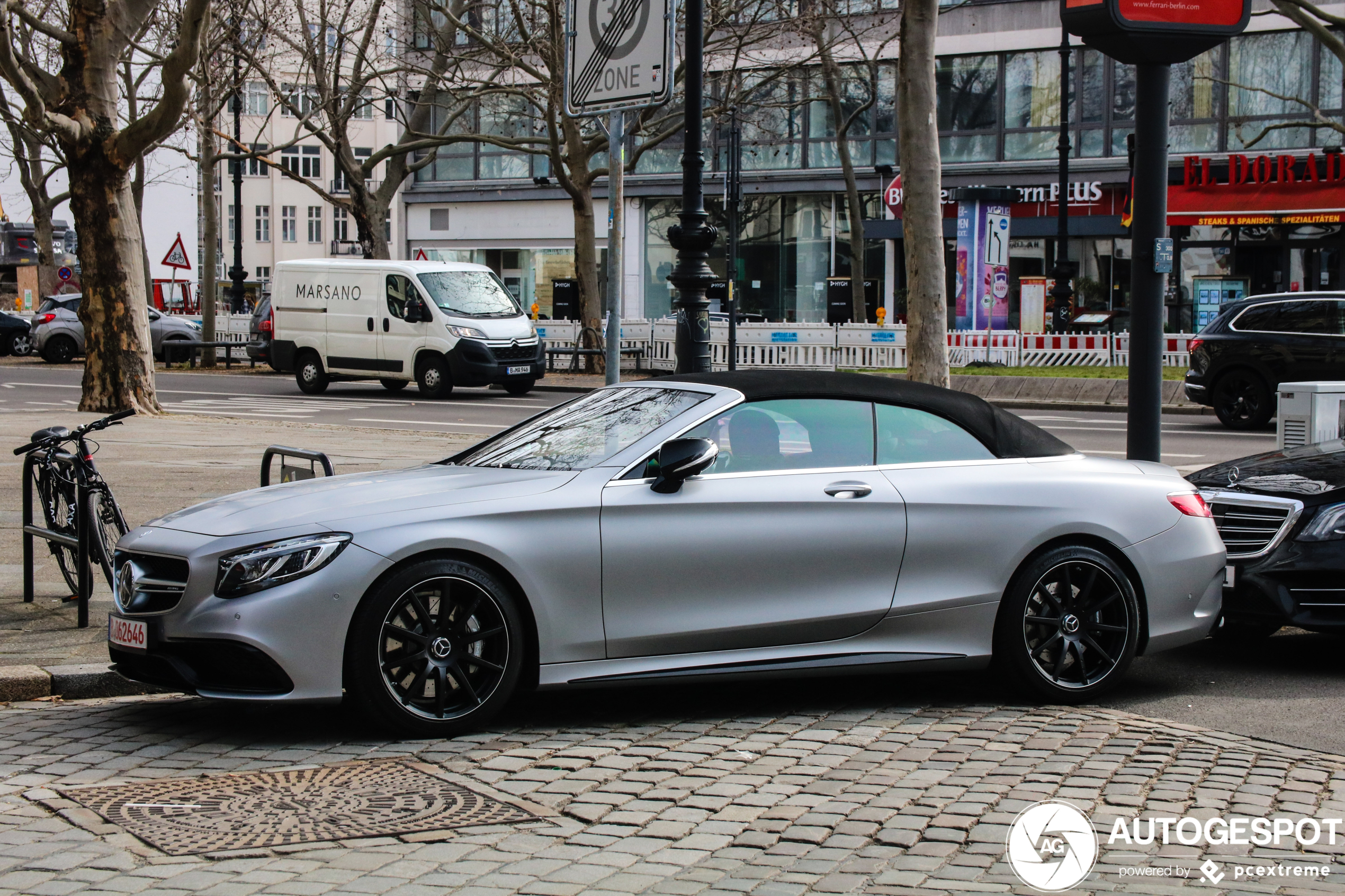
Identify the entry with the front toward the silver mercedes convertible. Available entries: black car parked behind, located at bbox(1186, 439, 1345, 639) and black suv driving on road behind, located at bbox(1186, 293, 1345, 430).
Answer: black car parked behind, located at bbox(1186, 439, 1345, 639)

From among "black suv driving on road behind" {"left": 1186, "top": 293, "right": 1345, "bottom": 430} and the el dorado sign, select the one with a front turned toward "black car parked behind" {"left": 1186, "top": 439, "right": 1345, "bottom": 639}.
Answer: the el dorado sign

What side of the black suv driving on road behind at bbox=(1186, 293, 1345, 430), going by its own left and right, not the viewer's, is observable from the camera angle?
right

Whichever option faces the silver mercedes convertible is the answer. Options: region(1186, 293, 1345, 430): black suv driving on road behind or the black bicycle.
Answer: the black bicycle

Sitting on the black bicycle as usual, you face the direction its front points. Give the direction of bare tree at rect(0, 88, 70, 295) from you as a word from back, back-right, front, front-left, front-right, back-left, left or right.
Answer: back-left

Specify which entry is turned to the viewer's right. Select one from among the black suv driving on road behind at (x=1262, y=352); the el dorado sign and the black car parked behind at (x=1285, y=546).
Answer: the black suv driving on road behind at (x=1262, y=352)
